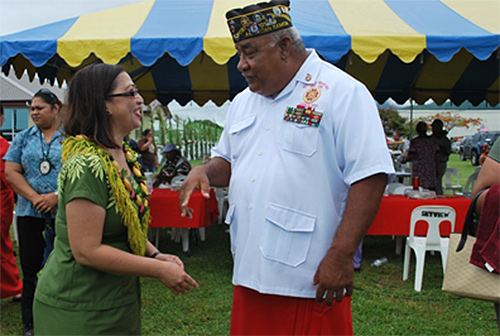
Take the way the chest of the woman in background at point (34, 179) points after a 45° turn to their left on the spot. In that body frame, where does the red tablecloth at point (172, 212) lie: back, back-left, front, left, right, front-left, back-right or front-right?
front-left

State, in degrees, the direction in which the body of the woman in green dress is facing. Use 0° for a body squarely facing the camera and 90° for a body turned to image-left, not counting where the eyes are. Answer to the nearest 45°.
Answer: approximately 270°

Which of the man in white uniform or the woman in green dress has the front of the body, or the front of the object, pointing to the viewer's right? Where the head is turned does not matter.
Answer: the woman in green dress

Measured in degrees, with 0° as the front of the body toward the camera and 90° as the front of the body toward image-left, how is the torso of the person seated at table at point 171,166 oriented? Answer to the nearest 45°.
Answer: approximately 45°

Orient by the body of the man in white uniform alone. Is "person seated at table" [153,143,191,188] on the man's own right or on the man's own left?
on the man's own right

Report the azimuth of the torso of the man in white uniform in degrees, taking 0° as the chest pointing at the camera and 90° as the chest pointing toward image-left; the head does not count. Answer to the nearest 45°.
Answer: approximately 45°

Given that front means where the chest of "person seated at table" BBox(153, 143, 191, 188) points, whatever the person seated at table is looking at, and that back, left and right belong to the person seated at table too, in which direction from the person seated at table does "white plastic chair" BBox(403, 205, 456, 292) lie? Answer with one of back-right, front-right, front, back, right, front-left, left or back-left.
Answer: left

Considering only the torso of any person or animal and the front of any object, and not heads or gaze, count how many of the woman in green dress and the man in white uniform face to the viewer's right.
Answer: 1

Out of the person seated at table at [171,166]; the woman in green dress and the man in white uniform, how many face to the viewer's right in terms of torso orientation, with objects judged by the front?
1

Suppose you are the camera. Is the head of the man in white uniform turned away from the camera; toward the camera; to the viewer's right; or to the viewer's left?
to the viewer's left

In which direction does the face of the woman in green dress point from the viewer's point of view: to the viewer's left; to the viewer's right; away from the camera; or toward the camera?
to the viewer's right

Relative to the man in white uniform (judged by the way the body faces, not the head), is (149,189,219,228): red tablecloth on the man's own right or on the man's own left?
on the man's own right

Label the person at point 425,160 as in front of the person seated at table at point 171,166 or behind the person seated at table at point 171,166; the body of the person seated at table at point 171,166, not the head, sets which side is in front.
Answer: behind

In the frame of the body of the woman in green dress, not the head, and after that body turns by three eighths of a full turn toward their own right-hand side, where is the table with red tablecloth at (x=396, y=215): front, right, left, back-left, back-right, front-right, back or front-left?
back

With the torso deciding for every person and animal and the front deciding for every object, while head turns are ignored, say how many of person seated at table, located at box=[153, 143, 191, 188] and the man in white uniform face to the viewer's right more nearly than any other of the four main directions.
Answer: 0

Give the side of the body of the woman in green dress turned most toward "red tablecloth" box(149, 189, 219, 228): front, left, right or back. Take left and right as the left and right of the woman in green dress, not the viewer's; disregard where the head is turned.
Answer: left

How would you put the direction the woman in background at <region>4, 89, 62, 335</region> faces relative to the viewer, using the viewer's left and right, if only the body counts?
facing the viewer and to the right of the viewer

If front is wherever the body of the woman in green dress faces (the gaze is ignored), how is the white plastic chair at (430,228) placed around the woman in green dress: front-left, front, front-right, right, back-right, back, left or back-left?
front-left
